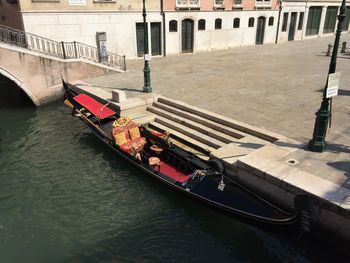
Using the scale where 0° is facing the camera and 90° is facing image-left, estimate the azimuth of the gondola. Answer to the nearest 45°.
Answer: approximately 315°

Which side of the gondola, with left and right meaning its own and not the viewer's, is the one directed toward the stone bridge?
back

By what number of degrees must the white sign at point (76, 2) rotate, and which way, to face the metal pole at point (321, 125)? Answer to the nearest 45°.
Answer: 0° — it already faces it

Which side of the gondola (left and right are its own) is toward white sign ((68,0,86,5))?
back

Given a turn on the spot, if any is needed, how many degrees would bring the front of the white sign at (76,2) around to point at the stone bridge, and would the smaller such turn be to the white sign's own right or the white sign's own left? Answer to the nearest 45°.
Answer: approximately 45° to the white sign's own right

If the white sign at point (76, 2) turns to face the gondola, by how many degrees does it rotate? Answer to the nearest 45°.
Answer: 0° — it already faces it

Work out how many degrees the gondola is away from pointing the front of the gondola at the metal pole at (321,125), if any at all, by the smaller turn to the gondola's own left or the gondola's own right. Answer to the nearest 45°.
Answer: approximately 45° to the gondola's own left

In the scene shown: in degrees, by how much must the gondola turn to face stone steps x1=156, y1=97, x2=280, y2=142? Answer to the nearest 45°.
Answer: approximately 90° to its left

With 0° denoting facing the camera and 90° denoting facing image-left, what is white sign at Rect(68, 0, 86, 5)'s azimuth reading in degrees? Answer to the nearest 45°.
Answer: approximately 0°

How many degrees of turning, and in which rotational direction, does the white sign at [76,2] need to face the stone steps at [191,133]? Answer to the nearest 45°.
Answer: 0° — it already faces it
